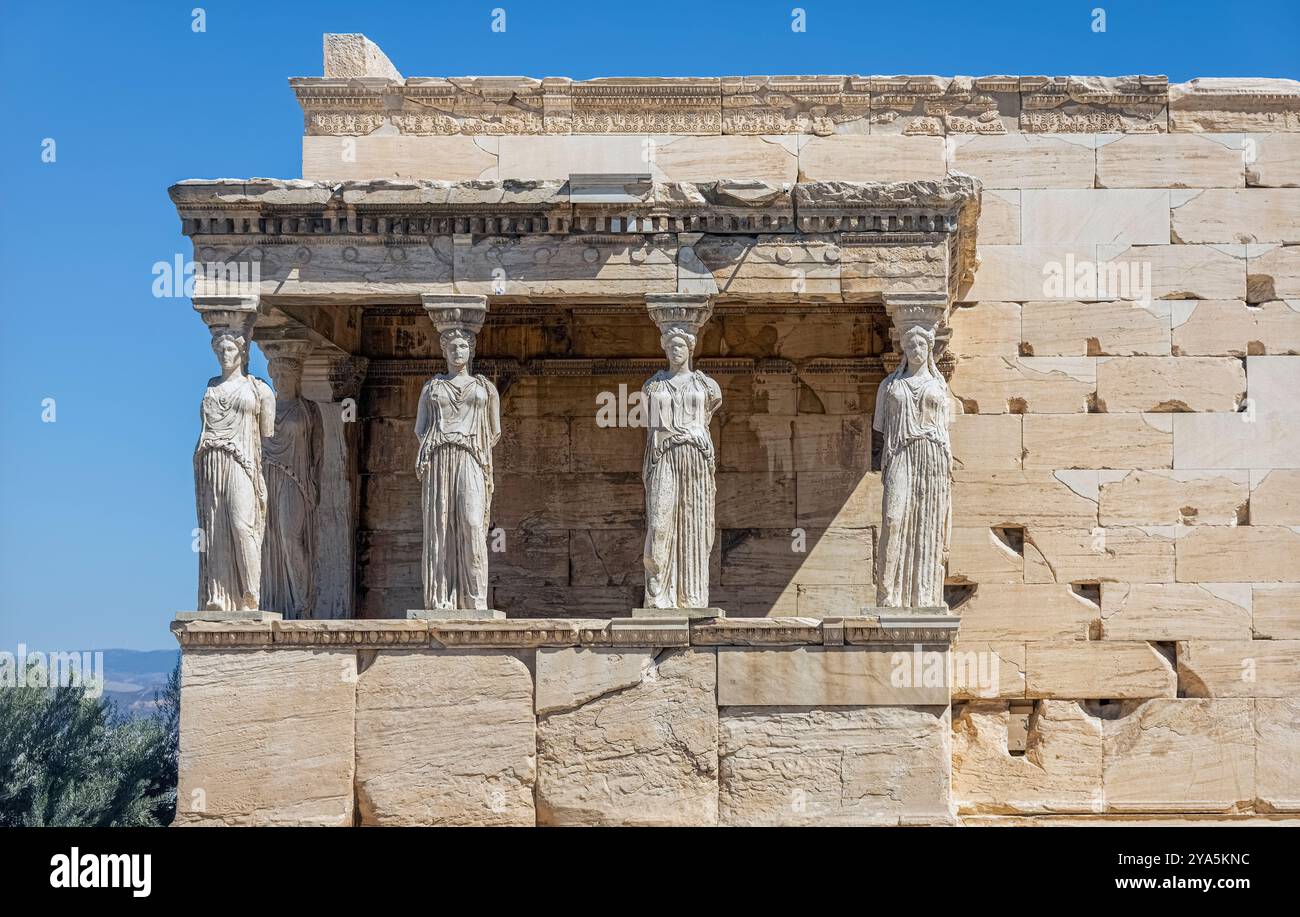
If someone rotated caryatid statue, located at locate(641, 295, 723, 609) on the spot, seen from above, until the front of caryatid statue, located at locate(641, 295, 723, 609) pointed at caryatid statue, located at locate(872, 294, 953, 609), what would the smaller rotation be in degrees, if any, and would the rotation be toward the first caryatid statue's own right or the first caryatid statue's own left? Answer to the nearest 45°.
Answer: approximately 90° to the first caryatid statue's own left

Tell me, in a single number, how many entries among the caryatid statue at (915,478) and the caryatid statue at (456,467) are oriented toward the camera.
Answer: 2

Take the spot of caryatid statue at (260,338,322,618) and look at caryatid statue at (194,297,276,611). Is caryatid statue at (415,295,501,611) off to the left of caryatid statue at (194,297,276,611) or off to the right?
left

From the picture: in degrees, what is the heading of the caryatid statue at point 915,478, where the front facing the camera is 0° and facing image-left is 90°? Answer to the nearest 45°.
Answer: approximately 0°

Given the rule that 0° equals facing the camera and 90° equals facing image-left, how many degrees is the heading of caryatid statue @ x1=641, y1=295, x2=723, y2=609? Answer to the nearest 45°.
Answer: approximately 0°

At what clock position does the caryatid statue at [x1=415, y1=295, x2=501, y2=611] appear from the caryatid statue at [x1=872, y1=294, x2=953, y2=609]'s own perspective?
the caryatid statue at [x1=415, y1=295, x2=501, y2=611] is roughly at 3 o'clock from the caryatid statue at [x1=872, y1=294, x2=953, y2=609].

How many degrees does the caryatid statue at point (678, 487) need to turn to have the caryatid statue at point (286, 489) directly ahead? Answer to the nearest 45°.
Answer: approximately 135° to its right

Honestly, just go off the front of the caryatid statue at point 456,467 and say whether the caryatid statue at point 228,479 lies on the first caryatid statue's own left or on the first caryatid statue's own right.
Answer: on the first caryatid statue's own right

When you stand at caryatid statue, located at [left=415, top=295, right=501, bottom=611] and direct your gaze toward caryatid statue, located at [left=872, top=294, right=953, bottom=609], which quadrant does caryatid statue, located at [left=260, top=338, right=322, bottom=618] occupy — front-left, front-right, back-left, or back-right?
back-left
